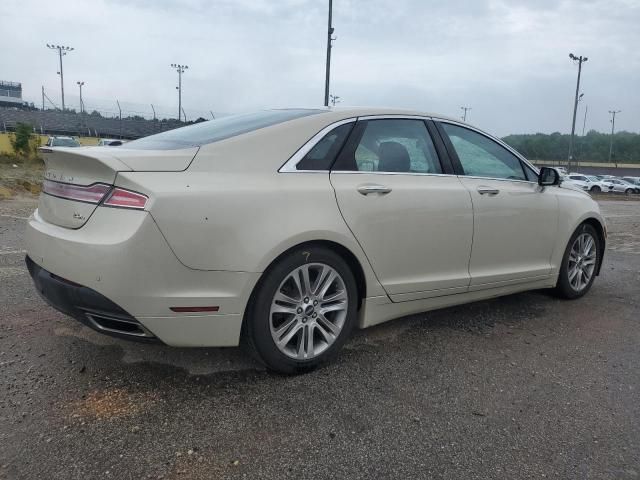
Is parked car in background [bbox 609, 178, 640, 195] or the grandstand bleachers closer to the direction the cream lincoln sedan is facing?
the parked car in background

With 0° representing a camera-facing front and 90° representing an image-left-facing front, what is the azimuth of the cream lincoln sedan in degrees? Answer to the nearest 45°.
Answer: approximately 225°

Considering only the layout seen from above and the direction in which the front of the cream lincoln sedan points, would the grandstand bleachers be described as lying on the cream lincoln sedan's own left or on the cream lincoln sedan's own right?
on the cream lincoln sedan's own left

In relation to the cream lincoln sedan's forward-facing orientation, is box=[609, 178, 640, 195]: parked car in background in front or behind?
in front
